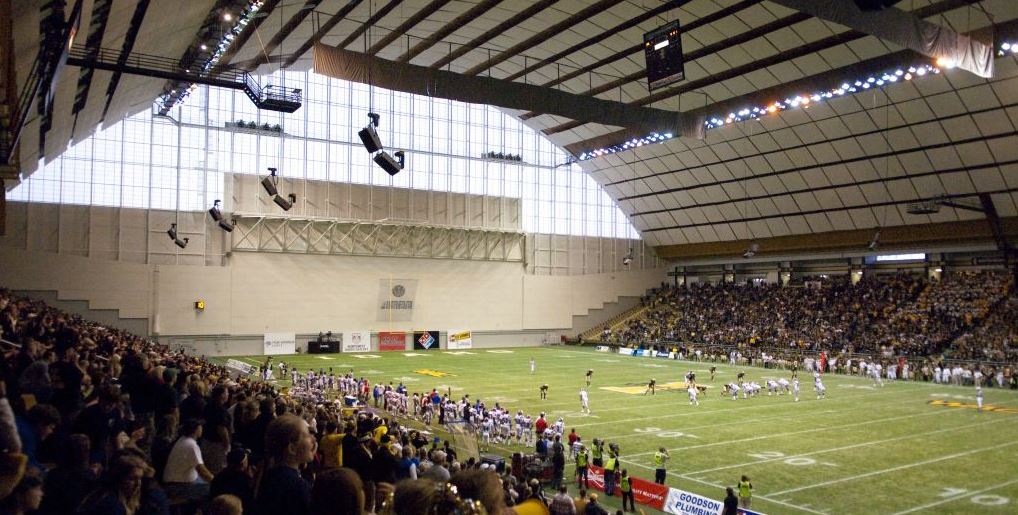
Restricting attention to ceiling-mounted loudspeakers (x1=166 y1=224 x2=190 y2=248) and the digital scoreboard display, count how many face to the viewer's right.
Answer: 1

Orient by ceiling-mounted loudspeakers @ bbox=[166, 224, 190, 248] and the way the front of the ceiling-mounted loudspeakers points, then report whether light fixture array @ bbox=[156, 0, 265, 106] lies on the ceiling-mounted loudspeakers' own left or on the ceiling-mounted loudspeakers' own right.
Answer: on the ceiling-mounted loudspeakers' own right

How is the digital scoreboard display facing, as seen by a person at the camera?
facing the viewer and to the left of the viewer

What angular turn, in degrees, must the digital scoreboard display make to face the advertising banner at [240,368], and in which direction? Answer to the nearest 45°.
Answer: approximately 90° to its right

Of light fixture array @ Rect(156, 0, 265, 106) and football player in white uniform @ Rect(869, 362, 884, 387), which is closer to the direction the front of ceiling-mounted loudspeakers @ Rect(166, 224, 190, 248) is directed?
the football player in white uniform

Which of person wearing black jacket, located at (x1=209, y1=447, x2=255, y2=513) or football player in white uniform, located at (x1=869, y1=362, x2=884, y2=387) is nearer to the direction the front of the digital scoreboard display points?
the person wearing black jacket

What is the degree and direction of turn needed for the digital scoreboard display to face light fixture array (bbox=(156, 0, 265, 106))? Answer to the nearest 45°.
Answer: approximately 45° to its right
